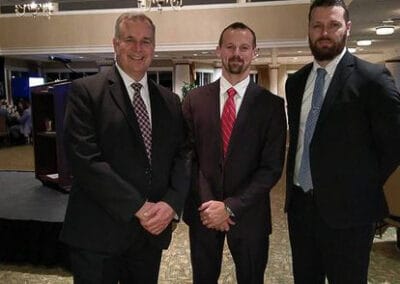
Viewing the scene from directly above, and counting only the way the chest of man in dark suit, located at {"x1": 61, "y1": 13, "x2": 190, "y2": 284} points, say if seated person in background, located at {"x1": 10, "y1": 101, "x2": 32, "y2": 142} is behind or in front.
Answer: behind

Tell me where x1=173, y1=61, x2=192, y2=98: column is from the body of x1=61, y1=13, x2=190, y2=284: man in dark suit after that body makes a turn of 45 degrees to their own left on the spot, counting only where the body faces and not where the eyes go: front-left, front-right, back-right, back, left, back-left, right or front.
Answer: left

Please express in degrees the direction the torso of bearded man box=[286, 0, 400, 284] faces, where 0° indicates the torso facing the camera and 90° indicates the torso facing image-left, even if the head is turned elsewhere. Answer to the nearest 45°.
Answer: approximately 45°

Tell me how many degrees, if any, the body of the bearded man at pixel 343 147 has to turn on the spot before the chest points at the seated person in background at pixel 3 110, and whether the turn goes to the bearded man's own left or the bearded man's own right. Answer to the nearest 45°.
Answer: approximately 90° to the bearded man's own right

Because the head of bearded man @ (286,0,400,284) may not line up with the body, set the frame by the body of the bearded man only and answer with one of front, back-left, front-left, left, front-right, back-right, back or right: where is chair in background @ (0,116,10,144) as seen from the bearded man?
right

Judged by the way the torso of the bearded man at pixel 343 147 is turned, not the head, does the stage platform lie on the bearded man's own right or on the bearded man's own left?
on the bearded man's own right
